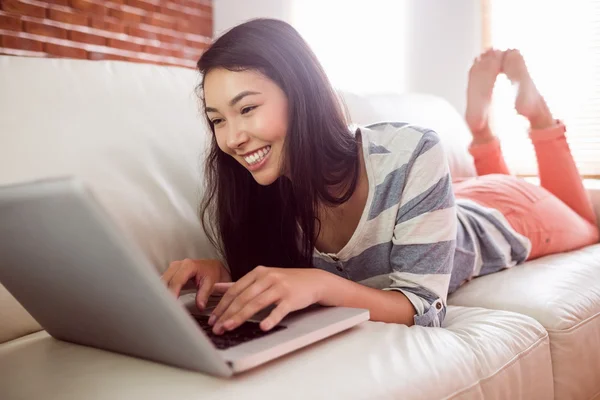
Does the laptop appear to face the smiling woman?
yes

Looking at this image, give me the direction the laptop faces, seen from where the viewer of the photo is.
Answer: facing away from the viewer and to the right of the viewer
